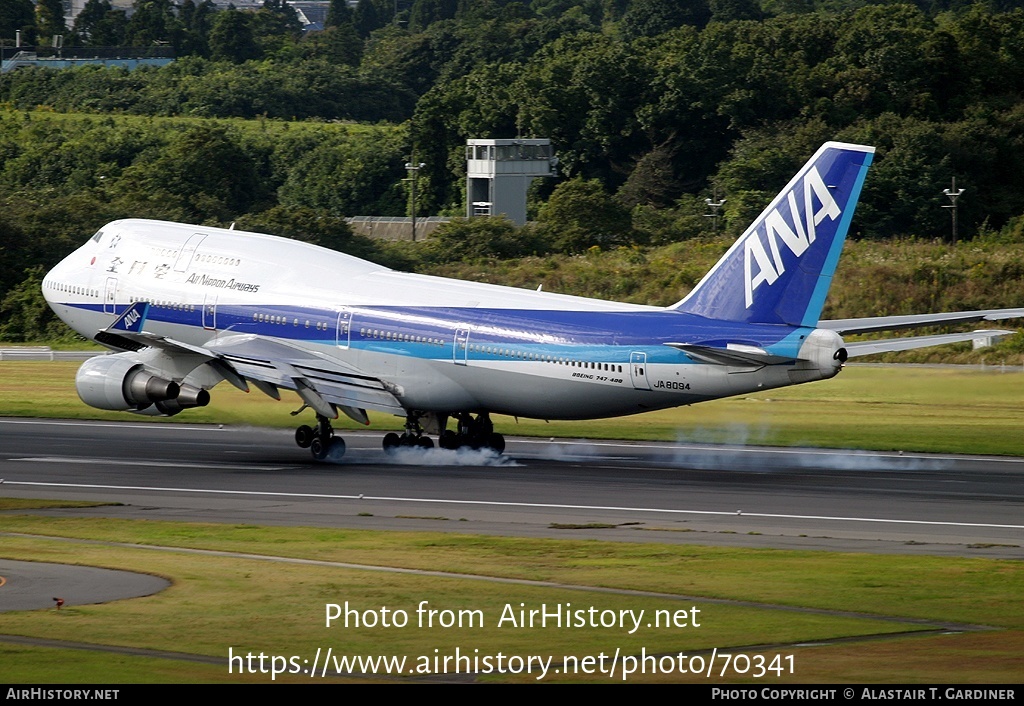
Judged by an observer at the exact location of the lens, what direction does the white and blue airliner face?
facing away from the viewer and to the left of the viewer
